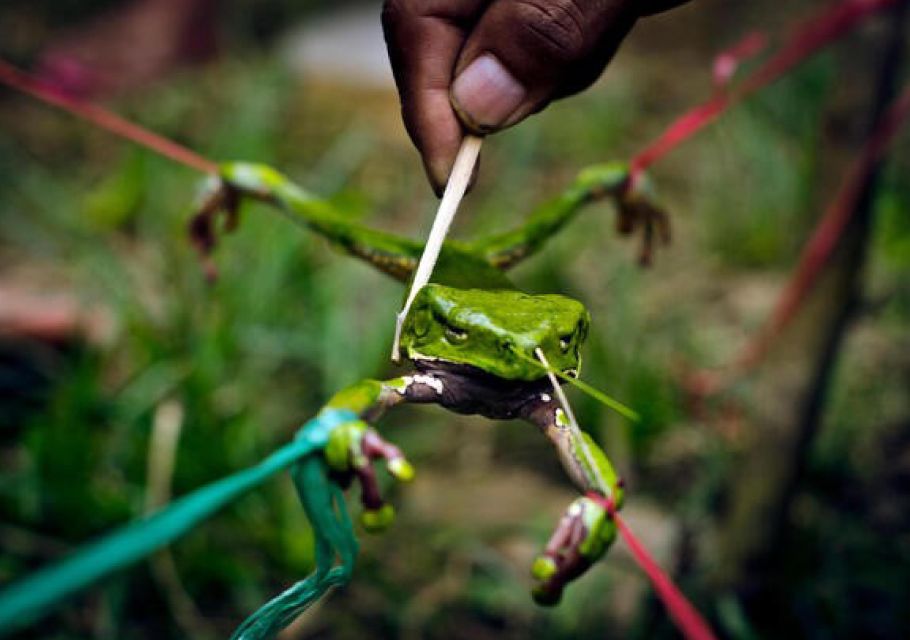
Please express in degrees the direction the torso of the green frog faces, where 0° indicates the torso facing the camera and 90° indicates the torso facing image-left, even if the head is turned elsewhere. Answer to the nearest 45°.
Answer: approximately 315°
